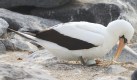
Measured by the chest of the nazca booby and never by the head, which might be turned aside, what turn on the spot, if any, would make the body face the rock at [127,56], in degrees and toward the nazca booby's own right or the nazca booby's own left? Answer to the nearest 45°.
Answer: approximately 45° to the nazca booby's own left

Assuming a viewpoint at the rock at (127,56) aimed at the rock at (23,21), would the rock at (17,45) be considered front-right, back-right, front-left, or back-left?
front-left

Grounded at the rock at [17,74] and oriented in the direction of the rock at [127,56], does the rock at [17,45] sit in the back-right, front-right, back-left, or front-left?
front-left

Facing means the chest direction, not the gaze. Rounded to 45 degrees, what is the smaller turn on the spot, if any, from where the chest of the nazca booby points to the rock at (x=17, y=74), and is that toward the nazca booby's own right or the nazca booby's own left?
approximately 135° to the nazca booby's own right

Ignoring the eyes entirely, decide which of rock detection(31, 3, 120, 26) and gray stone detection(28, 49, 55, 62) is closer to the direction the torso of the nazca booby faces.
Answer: the rock

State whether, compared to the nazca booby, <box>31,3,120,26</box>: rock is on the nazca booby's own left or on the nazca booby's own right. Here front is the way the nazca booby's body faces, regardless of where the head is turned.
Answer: on the nazca booby's own left

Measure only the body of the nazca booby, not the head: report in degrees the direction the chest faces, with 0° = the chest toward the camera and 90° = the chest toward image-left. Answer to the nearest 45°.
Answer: approximately 270°
